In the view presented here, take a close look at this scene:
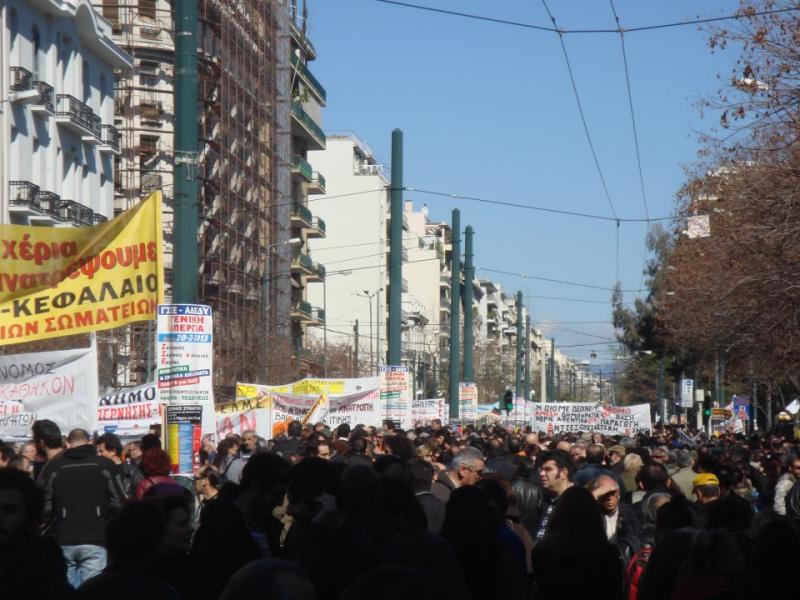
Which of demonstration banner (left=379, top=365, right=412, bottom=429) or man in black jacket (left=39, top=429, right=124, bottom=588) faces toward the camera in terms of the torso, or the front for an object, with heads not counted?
the demonstration banner

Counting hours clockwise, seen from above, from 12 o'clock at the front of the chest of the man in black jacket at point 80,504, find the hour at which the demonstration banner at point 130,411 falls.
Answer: The demonstration banner is roughly at 12 o'clock from the man in black jacket.

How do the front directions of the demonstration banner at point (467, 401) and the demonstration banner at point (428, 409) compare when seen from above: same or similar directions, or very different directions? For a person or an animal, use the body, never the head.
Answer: same or similar directions

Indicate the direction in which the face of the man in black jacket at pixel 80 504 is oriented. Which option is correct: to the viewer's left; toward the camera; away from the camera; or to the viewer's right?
away from the camera

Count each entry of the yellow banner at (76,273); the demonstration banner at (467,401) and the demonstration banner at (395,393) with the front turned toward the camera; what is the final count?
3

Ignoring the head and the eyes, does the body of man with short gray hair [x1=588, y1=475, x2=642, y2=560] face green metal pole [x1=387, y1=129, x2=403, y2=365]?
no

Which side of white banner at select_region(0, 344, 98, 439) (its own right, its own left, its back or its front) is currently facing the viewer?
front

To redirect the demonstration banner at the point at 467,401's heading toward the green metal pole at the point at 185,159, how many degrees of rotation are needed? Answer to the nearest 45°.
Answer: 0° — it already faces it

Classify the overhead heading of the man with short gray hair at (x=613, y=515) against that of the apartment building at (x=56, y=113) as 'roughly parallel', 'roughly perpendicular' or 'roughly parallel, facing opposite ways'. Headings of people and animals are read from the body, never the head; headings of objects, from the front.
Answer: roughly perpendicular

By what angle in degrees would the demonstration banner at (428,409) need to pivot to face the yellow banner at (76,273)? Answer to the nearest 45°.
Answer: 0° — it already faces it

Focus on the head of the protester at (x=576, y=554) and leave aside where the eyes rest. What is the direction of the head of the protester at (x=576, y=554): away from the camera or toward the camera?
away from the camera

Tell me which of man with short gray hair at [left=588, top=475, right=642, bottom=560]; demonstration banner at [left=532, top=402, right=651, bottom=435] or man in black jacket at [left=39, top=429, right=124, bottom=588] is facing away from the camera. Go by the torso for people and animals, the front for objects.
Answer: the man in black jacket

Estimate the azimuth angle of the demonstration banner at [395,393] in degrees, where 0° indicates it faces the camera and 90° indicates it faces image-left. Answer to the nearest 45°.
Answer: approximately 0°

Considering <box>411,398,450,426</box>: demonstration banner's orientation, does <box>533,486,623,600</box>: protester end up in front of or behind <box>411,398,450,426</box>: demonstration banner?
in front

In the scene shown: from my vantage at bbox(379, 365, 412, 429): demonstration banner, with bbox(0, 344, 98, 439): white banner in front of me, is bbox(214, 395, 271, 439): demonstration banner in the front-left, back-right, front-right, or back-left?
front-right

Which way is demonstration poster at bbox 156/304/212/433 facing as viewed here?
toward the camera

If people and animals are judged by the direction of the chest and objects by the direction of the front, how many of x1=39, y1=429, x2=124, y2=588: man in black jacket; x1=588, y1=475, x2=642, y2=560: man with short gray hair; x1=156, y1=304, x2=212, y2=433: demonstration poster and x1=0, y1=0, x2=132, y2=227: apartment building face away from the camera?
1
